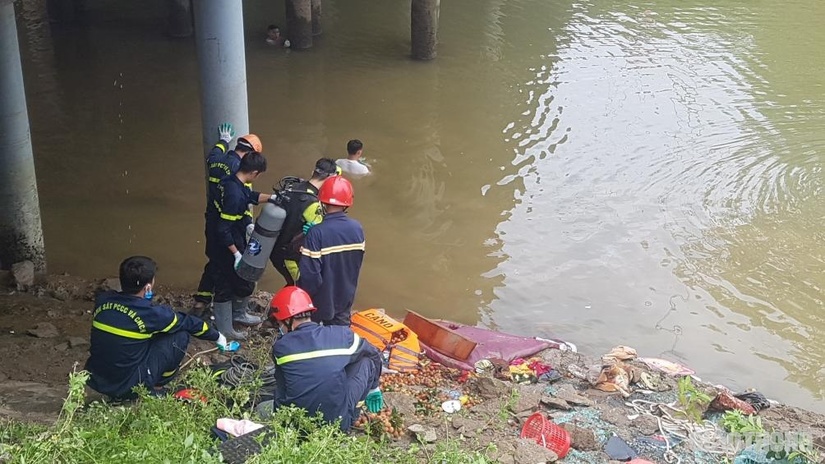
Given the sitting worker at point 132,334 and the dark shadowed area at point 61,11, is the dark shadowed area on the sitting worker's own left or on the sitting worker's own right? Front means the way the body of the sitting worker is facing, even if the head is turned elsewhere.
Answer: on the sitting worker's own left

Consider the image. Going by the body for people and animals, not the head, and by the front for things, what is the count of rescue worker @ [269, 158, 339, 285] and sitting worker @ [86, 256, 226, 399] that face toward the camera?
0

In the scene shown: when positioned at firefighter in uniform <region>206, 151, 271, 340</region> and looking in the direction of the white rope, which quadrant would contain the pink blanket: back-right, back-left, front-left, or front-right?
front-left

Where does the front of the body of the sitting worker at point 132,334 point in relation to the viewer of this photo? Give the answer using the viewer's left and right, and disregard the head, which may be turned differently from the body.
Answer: facing away from the viewer and to the right of the viewer

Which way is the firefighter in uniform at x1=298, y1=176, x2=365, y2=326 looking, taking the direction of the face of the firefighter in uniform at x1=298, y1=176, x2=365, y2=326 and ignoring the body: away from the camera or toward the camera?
away from the camera

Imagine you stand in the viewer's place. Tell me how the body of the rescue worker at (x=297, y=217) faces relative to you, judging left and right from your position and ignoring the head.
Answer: facing away from the viewer and to the right of the viewer

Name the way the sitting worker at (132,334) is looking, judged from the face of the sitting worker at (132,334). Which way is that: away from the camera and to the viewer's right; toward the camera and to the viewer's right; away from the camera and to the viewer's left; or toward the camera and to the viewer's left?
away from the camera and to the viewer's right

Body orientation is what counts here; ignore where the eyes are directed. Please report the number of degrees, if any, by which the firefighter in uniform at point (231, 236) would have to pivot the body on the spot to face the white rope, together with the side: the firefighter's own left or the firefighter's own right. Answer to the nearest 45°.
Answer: approximately 45° to the firefighter's own right

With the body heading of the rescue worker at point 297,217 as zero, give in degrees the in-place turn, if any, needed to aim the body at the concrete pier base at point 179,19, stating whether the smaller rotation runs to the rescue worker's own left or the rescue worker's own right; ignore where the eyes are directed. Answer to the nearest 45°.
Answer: approximately 45° to the rescue worker's own left

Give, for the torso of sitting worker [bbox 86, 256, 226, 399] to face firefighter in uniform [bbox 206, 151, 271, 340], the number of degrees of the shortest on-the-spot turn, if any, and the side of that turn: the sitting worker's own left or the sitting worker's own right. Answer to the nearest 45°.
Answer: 0° — they already face them

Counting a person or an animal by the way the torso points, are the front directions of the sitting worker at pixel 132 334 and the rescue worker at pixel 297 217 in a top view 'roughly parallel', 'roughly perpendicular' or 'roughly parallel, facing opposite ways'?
roughly parallel
